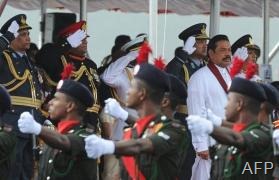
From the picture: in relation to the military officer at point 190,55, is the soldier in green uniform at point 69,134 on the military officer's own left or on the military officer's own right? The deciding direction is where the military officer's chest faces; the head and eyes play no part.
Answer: on the military officer's own right

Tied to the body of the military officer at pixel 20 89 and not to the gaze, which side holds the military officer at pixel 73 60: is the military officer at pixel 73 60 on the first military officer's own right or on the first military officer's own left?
on the first military officer's own left

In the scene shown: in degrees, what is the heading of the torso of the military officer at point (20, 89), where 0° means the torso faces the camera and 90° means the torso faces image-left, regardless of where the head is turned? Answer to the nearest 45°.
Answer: approximately 315°
